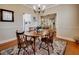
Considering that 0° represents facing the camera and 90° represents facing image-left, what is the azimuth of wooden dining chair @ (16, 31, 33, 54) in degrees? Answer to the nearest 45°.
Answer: approximately 225°

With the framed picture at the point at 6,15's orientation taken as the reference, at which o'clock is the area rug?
The area rug is roughly at 11 o'clock from the framed picture.

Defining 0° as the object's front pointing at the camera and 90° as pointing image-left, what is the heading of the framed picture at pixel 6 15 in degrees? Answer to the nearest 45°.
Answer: approximately 315°
